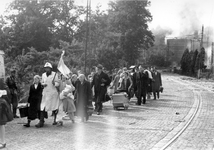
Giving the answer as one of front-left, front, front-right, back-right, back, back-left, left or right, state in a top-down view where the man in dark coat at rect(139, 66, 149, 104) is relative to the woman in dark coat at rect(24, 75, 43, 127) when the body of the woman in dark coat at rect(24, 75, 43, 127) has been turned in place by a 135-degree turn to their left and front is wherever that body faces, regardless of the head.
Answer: front-left

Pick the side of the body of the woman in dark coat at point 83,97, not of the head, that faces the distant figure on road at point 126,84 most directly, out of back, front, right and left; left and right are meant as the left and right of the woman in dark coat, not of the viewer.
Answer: back

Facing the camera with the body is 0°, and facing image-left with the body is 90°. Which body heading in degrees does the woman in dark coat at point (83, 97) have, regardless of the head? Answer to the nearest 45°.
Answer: approximately 0°

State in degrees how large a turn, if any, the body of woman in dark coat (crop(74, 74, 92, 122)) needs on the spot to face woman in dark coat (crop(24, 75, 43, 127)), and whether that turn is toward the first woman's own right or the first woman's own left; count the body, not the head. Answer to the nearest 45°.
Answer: approximately 45° to the first woman's own right

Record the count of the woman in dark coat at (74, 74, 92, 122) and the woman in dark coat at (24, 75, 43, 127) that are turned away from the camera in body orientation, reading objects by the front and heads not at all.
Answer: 0

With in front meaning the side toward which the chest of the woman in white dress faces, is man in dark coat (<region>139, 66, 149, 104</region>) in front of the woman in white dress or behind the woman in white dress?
behind

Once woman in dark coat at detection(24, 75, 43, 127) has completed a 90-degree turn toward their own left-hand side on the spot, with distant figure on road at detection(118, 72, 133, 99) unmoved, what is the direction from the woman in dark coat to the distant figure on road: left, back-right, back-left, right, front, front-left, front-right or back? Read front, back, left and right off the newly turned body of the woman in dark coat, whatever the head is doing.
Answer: left

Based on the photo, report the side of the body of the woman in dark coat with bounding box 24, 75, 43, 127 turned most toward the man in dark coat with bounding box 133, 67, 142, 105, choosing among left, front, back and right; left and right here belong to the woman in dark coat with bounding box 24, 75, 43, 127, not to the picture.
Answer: back

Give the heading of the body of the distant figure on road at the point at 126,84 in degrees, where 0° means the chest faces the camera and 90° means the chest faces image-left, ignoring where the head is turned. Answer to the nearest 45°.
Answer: approximately 45°

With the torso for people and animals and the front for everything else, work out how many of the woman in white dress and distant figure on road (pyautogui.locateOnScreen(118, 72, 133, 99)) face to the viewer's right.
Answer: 0

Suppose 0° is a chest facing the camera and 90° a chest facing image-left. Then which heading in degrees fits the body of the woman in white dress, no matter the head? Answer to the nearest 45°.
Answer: approximately 45°

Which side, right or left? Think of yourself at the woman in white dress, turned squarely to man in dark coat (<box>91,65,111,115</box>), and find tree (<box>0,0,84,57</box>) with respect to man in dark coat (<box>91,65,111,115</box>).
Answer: left

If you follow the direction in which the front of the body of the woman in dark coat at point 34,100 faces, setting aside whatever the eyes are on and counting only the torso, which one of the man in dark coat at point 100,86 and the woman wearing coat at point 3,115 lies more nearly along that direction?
the woman wearing coat
